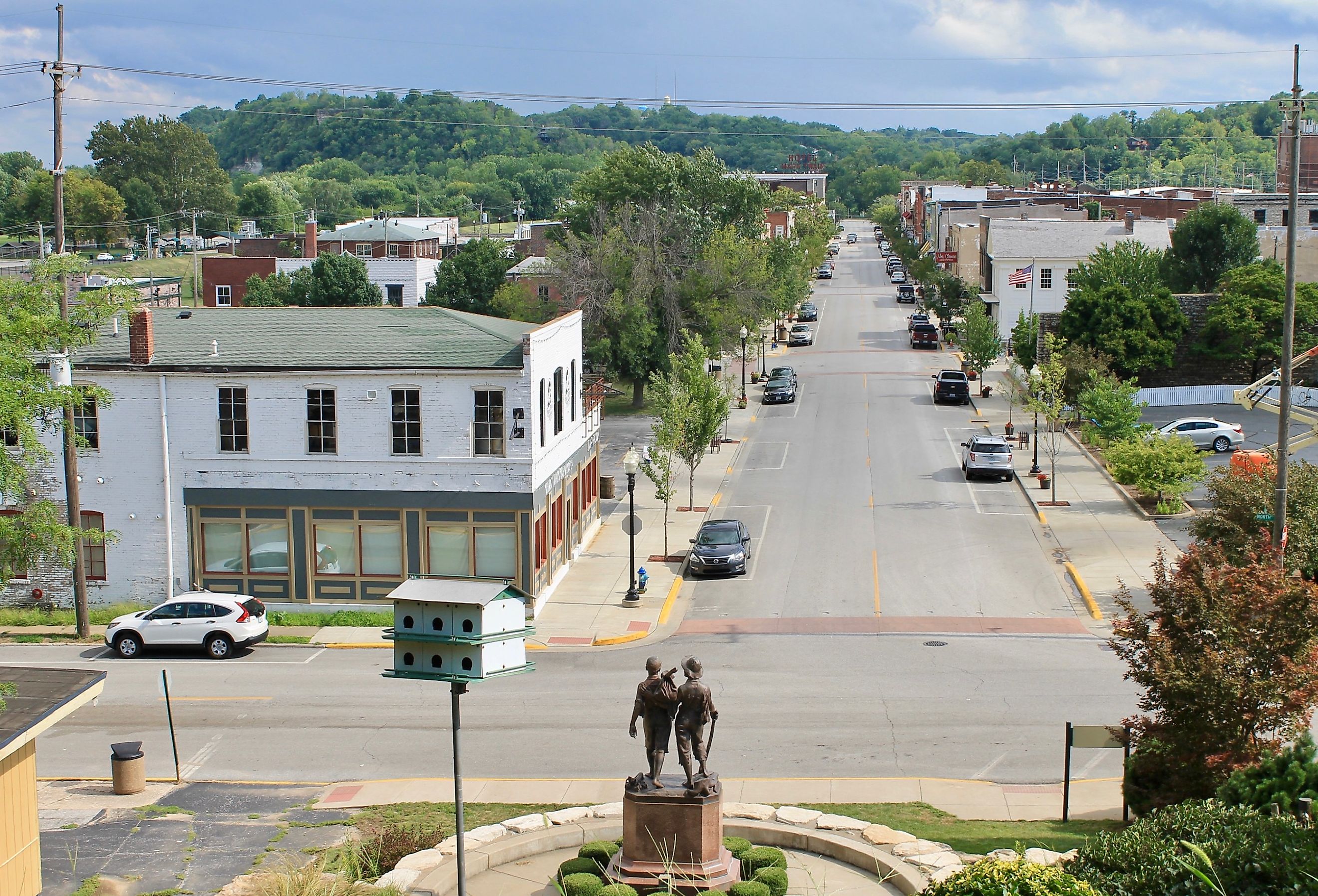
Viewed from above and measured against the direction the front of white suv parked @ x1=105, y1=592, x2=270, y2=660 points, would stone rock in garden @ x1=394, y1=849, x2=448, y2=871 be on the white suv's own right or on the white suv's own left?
on the white suv's own left

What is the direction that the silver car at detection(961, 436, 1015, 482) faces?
away from the camera

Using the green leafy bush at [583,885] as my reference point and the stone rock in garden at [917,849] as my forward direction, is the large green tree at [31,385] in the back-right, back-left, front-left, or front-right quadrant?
back-left

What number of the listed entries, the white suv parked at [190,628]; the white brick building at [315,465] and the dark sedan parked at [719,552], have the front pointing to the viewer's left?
1

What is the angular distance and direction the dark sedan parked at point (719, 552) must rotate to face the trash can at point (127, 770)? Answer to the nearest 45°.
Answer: approximately 45° to its right

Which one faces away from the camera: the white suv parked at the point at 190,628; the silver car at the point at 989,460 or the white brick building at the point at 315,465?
the silver car

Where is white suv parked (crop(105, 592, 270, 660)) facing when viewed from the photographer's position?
facing to the left of the viewer

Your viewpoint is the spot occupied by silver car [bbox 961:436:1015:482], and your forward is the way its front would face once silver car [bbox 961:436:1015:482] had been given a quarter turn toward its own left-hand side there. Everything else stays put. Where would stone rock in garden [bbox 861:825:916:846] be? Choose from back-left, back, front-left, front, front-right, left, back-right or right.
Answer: left

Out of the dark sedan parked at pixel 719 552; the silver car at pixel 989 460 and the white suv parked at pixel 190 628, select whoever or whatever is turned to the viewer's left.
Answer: the white suv parked

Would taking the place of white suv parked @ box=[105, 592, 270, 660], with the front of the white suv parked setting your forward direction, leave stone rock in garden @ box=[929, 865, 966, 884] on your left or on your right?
on your left

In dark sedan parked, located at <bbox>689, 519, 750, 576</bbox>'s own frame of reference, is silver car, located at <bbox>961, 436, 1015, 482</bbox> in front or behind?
behind

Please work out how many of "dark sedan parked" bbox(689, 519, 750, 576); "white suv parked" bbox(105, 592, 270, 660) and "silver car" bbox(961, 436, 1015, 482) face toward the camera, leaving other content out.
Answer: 1

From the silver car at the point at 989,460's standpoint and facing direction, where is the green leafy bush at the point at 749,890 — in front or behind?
behind
